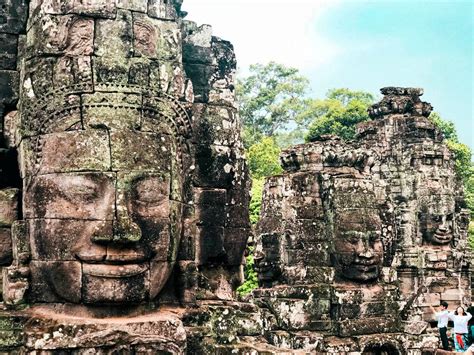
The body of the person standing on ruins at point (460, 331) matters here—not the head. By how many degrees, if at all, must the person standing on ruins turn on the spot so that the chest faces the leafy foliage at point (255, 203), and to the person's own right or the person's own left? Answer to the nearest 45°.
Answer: approximately 135° to the person's own right

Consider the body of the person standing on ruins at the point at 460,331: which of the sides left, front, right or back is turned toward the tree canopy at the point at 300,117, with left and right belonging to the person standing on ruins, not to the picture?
back

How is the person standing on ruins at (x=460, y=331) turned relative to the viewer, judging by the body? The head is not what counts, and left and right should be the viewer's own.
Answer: facing the viewer
